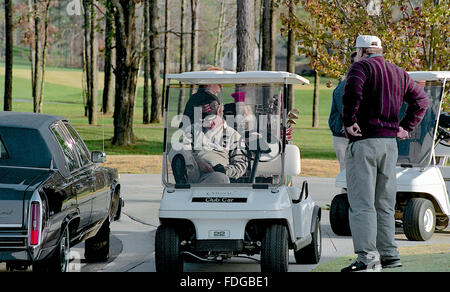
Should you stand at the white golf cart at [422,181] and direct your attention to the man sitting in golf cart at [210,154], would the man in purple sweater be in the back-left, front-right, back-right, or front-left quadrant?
front-left

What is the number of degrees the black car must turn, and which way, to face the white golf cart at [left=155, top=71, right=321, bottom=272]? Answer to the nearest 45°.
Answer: approximately 45° to its right

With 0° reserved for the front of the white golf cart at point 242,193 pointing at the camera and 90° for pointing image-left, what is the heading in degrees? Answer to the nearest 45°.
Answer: approximately 0°

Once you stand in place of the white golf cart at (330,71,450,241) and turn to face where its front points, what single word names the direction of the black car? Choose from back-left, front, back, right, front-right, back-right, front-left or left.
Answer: front

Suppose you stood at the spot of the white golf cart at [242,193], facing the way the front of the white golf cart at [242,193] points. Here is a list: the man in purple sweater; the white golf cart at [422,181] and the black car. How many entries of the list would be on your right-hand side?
1

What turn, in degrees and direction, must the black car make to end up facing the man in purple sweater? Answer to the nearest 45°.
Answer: approximately 45° to its right

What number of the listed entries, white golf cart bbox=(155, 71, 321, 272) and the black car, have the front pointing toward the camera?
1

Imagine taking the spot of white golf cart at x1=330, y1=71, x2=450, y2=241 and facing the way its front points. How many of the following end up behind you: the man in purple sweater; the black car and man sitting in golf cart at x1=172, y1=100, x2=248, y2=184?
0

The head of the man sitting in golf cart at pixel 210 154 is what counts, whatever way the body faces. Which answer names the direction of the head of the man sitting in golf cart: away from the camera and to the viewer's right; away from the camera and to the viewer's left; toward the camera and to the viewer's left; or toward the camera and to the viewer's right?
toward the camera and to the viewer's left

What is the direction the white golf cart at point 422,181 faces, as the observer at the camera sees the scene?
facing the viewer and to the left of the viewer

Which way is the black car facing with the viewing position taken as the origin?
facing away from the viewer and to the right of the viewer

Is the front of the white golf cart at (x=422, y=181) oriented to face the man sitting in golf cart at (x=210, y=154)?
yes
